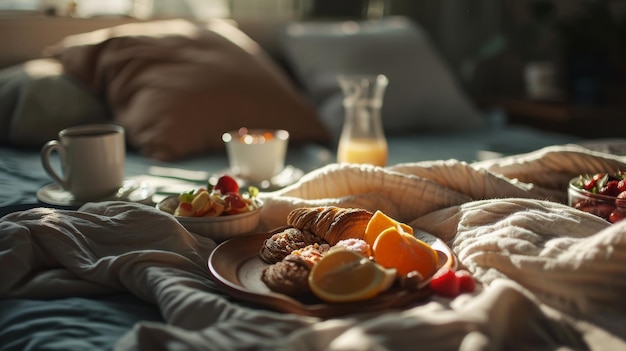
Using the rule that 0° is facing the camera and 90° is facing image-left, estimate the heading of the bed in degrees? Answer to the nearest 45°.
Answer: approximately 0°

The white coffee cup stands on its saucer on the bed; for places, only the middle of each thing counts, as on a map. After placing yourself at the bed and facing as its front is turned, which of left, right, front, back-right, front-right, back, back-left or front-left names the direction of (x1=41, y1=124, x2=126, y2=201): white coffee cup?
back-right
